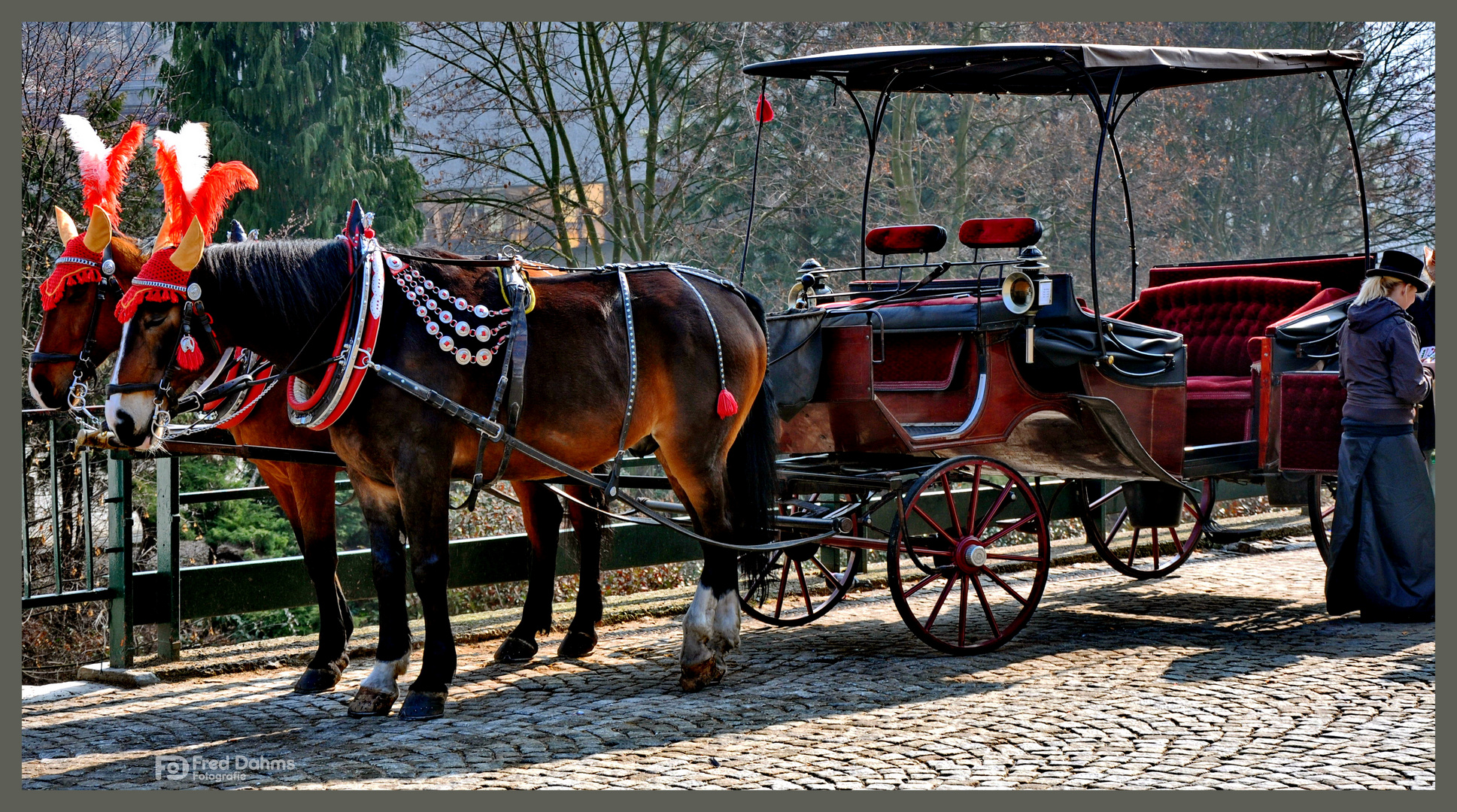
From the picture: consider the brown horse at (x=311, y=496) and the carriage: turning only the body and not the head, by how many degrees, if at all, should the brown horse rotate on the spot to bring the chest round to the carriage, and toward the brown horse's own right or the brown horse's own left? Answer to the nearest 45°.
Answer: approximately 135° to the brown horse's own left

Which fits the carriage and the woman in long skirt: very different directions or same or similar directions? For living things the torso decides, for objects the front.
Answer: very different directions

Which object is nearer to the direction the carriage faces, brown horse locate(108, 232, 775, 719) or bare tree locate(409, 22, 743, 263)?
the brown horse

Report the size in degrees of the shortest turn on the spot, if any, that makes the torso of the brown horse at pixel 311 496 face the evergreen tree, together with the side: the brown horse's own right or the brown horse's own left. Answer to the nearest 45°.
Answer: approximately 135° to the brown horse's own right

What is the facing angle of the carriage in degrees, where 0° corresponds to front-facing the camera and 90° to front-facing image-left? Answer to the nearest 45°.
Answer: approximately 45°

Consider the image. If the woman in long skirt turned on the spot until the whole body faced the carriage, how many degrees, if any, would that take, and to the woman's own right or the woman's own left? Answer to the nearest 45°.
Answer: approximately 180°

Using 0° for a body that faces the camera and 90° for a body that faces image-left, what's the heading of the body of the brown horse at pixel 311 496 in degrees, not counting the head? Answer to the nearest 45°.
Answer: approximately 45°

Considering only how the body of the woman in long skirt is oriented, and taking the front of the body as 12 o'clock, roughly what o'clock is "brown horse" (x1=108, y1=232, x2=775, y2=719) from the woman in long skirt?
The brown horse is roughly at 6 o'clock from the woman in long skirt.

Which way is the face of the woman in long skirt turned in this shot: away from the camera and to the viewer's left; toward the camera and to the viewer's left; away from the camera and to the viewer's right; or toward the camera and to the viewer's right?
away from the camera and to the viewer's right

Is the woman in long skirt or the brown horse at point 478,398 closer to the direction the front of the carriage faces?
the brown horse

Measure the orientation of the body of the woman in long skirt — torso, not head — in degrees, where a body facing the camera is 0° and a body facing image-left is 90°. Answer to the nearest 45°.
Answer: approximately 225°

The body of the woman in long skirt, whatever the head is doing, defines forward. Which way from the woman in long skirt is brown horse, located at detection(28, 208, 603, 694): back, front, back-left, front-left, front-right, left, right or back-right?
back
